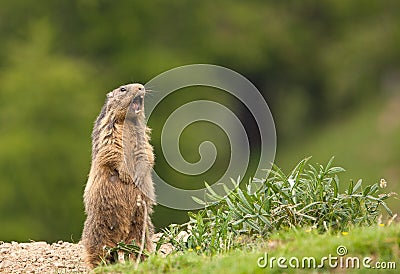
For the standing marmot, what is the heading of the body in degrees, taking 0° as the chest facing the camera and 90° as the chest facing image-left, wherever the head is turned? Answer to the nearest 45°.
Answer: approximately 315°

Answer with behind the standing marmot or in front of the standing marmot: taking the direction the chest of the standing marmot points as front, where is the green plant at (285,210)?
in front
